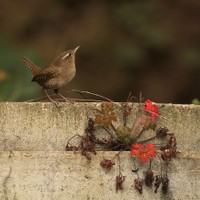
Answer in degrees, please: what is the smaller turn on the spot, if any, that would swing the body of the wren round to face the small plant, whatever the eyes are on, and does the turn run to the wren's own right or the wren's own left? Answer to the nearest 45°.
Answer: approximately 45° to the wren's own right

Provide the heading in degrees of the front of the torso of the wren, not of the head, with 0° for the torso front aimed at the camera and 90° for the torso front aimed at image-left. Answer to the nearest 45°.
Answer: approximately 270°
